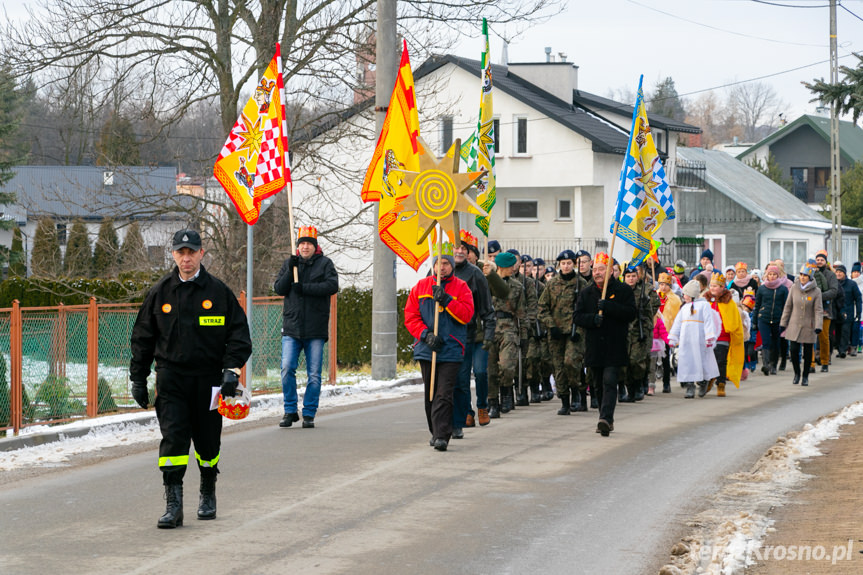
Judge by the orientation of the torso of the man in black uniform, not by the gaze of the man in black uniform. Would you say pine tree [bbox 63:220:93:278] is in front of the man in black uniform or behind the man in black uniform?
behind

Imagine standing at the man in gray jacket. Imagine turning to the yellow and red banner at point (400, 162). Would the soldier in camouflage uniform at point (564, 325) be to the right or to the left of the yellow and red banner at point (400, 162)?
right

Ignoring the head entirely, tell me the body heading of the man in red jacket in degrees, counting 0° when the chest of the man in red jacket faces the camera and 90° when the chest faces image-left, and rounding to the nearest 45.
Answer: approximately 0°

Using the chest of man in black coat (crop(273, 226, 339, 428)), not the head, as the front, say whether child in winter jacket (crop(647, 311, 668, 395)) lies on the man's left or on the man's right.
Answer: on the man's left

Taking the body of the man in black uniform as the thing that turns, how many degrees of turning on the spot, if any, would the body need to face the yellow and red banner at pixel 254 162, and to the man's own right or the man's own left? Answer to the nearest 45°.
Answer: approximately 180°

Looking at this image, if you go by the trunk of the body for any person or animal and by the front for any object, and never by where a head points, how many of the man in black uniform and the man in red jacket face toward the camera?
2

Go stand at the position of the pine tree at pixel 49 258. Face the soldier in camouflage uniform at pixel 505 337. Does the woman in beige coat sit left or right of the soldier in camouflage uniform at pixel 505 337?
left

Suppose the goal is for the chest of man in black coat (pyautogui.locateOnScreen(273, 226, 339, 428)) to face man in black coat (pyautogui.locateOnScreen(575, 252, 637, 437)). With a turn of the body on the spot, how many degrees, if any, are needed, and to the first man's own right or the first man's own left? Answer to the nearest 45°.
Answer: approximately 90° to the first man's own left

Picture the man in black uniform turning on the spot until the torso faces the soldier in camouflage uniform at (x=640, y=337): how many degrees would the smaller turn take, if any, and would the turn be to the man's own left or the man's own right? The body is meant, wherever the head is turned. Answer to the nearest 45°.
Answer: approximately 135° to the man's own left
